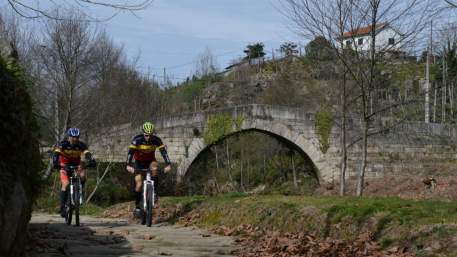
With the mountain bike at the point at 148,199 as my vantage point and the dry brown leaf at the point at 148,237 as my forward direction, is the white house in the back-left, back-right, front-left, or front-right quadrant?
back-left

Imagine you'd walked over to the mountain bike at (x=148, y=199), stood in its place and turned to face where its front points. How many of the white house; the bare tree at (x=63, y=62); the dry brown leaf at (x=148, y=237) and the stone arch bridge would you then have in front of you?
1

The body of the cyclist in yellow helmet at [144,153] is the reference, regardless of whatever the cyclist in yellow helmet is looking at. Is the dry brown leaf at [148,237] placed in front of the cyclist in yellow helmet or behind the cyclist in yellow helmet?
in front

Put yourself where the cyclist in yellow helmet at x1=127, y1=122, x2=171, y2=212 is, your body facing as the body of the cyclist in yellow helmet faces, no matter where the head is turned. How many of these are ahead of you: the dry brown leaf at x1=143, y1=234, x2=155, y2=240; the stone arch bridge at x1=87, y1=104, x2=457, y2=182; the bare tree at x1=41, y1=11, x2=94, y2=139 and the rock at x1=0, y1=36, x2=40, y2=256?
2

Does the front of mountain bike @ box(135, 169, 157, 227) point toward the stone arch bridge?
no

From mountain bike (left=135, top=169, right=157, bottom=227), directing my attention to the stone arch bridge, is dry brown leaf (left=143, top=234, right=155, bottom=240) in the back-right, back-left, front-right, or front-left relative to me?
back-right

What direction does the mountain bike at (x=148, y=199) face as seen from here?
toward the camera

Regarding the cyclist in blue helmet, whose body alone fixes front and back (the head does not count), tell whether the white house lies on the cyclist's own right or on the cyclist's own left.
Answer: on the cyclist's own left

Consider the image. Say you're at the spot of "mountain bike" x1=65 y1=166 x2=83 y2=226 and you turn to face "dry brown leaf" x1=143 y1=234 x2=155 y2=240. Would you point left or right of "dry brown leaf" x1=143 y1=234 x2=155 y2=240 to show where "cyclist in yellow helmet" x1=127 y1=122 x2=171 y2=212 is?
left

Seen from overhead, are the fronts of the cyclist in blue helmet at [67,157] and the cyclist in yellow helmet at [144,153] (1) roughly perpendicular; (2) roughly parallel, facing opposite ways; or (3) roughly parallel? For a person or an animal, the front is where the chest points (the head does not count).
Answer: roughly parallel

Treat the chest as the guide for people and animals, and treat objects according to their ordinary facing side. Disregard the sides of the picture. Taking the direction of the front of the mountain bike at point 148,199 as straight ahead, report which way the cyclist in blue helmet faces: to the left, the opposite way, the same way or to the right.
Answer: the same way

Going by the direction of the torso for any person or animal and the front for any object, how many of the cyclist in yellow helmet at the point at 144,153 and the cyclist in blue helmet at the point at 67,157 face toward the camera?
2

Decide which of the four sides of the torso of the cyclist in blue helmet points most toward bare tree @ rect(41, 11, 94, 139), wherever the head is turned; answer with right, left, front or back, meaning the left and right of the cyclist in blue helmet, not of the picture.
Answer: back

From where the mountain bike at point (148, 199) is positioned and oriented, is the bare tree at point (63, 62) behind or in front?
behind

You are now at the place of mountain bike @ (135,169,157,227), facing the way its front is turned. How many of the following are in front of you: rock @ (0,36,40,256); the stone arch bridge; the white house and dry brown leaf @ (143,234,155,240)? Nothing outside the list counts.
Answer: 2

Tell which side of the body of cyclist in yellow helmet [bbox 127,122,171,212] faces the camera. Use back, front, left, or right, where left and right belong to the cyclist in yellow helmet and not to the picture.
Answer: front
